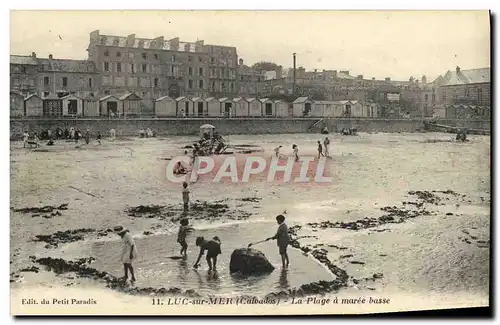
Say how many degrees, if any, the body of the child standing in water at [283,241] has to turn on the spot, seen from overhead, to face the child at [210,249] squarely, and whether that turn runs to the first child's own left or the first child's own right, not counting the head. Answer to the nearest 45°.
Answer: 0° — they already face them

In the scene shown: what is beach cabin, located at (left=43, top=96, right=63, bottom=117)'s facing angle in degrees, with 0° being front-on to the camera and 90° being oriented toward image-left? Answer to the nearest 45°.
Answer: approximately 0°

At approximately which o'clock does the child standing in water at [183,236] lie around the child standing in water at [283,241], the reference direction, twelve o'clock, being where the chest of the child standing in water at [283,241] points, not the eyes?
the child standing in water at [183,236] is roughly at 12 o'clock from the child standing in water at [283,241].

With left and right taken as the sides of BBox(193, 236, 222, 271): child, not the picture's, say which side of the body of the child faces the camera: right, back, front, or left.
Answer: left
